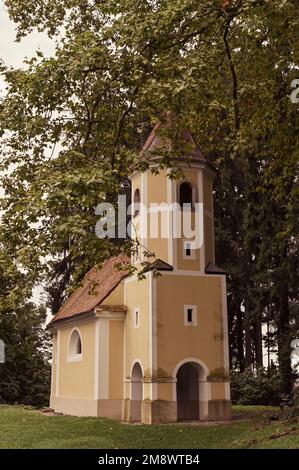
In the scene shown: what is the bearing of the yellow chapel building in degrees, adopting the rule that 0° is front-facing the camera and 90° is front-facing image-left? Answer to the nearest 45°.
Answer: approximately 315°

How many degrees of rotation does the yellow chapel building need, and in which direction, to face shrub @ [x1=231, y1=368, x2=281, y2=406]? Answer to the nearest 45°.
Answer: approximately 90° to its left
